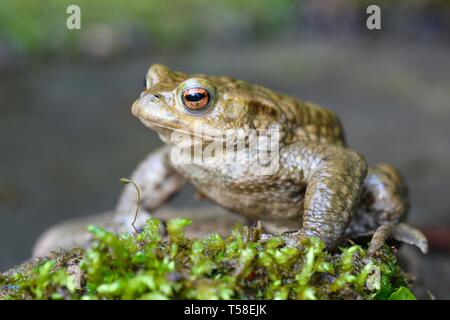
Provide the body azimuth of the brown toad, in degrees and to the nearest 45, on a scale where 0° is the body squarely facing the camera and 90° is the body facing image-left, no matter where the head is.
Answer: approximately 45°
